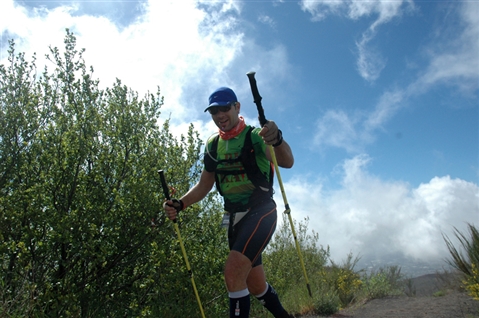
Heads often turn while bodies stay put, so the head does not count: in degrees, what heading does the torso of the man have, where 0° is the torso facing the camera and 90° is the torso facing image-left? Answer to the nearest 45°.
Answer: approximately 45°

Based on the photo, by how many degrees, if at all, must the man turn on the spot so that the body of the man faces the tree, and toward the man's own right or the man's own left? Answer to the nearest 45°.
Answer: approximately 90° to the man's own right
